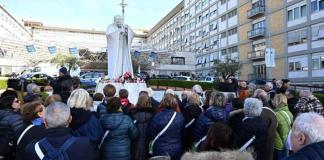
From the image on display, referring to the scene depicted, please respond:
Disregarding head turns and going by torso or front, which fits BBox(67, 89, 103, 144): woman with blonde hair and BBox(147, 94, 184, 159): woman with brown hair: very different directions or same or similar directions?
same or similar directions

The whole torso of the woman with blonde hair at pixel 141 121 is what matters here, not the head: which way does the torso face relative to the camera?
away from the camera

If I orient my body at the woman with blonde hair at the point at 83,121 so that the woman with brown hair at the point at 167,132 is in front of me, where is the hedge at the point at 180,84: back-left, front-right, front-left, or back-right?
front-left

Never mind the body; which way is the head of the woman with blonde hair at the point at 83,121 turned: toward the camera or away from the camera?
away from the camera

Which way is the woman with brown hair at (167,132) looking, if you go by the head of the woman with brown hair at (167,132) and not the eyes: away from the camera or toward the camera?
away from the camera

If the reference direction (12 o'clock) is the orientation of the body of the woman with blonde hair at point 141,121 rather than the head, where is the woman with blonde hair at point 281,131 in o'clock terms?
the woman with blonde hair at point 281,131 is roughly at 3 o'clock from the woman with blonde hair at point 141,121.

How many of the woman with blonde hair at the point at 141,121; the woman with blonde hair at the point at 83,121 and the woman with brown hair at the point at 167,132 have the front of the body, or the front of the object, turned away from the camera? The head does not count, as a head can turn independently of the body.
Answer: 3

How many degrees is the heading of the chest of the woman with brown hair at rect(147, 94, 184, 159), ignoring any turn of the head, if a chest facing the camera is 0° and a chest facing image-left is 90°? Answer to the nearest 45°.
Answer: approximately 180°

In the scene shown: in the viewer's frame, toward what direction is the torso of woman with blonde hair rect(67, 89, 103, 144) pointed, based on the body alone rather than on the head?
away from the camera

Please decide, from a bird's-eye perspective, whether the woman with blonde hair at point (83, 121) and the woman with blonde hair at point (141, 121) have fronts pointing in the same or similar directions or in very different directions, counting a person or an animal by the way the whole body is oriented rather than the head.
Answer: same or similar directions

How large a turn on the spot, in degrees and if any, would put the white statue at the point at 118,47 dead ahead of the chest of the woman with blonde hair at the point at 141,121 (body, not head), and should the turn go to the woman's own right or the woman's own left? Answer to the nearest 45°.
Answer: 0° — they already face it

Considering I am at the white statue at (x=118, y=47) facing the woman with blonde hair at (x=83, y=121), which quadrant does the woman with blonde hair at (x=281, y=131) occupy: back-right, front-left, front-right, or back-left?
front-left
